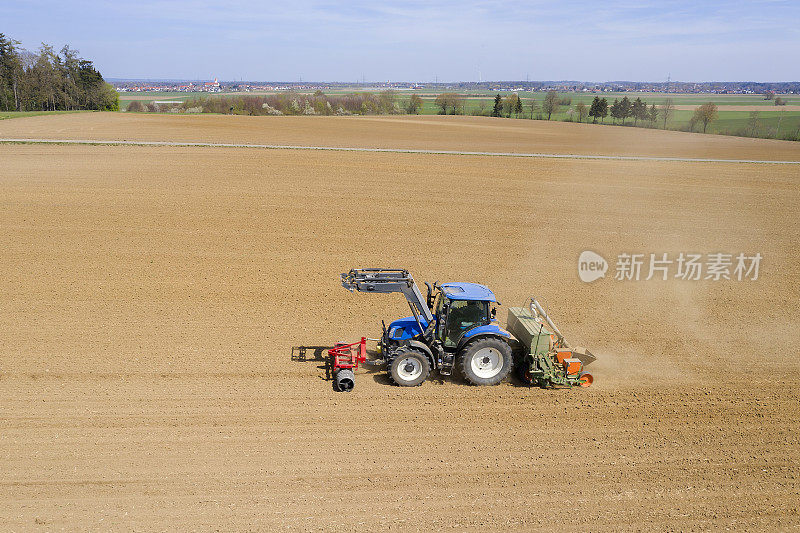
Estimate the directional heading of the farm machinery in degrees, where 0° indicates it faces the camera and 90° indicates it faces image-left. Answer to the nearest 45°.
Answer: approximately 90°
